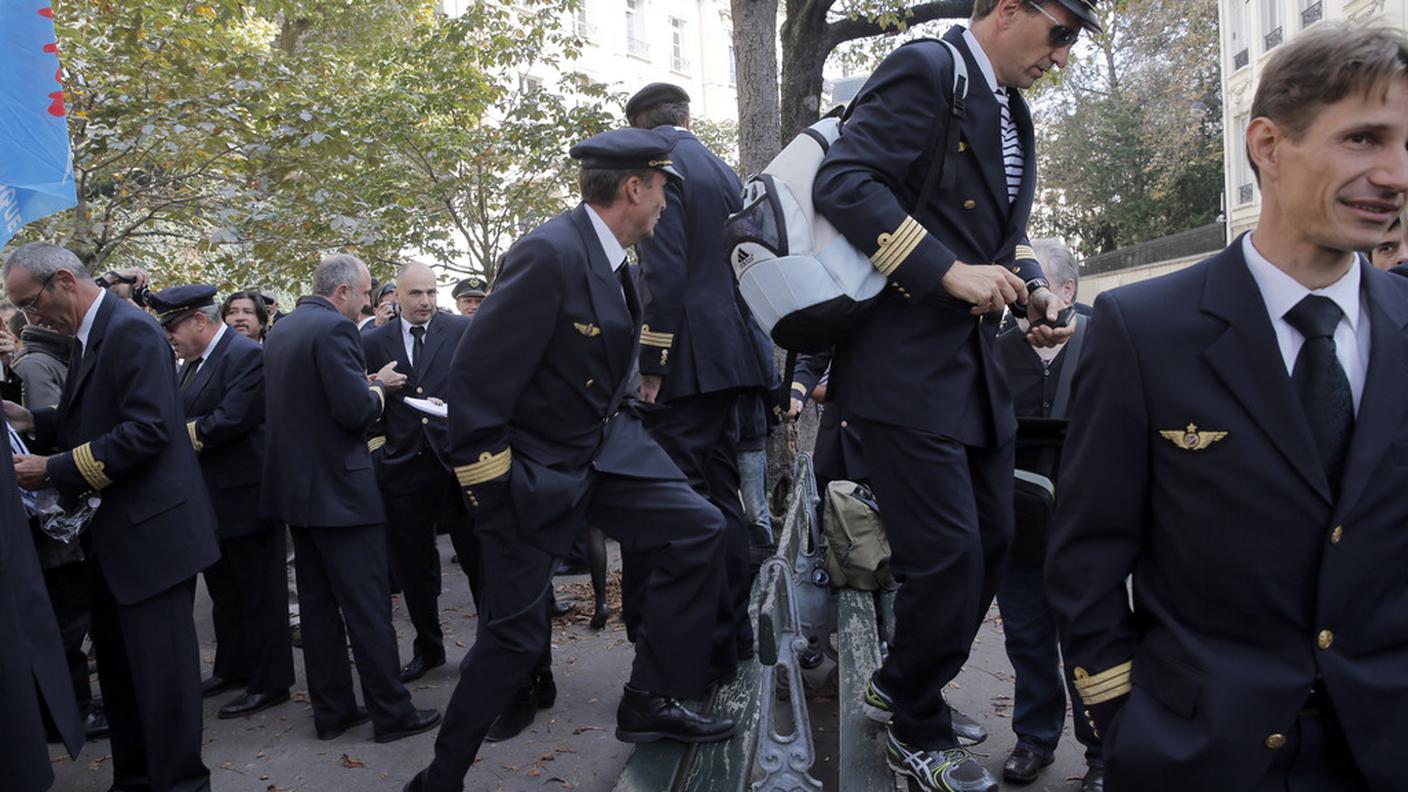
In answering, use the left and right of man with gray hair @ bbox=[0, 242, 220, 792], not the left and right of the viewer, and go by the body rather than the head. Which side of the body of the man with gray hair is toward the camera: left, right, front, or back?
left

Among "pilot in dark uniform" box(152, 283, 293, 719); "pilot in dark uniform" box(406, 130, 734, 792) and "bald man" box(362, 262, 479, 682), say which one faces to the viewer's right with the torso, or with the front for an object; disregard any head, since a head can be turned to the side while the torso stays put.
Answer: "pilot in dark uniform" box(406, 130, 734, 792)

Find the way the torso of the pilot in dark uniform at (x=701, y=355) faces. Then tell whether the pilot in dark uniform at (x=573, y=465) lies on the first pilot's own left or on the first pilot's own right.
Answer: on the first pilot's own left

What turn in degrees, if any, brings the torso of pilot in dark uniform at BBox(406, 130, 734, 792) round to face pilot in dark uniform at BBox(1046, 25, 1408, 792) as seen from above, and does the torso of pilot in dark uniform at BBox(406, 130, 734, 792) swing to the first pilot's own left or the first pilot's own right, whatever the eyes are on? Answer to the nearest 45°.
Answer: approximately 45° to the first pilot's own right

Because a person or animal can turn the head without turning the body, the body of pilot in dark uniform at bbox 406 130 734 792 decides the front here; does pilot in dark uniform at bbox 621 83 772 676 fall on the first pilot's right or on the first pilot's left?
on the first pilot's left

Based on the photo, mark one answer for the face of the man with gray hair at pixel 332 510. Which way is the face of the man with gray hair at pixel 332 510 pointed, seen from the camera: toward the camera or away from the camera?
away from the camera

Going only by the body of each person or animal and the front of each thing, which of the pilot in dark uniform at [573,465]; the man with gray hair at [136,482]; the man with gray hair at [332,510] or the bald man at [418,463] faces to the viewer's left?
the man with gray hair at [136,482]

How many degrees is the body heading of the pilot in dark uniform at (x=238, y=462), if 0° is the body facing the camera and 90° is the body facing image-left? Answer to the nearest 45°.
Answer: approximately 45°

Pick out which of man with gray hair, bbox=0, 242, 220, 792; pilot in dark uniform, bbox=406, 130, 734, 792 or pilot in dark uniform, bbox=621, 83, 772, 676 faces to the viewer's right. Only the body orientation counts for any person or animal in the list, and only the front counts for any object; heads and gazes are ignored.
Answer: pilot in dark uniform, bbox=406, 130, 734, 792

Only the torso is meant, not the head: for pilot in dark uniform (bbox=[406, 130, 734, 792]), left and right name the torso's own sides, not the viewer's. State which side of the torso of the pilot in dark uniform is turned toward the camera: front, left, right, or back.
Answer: right
